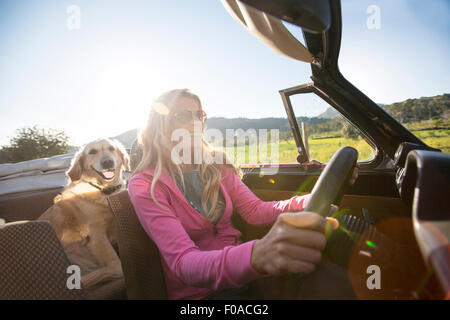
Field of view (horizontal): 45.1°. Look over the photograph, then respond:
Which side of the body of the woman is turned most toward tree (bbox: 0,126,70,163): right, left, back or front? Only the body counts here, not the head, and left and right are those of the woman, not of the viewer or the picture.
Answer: back

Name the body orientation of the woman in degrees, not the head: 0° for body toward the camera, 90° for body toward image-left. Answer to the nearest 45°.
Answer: approximately 315°

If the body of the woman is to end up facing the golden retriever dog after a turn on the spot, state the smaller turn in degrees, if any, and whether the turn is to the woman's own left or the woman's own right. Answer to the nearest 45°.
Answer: approximately 180°
